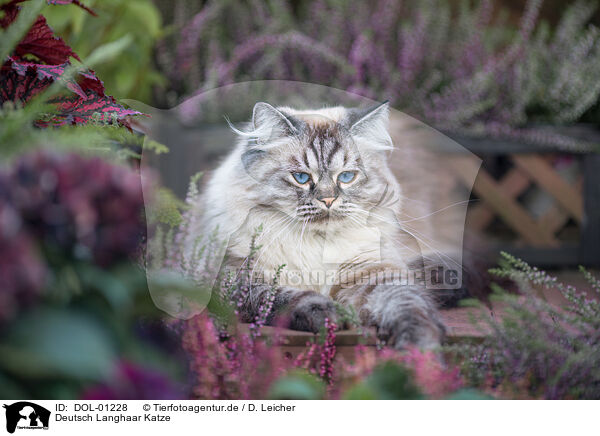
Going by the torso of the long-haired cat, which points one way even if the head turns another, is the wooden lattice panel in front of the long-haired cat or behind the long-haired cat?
behind

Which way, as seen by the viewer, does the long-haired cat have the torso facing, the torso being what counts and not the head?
toward the camera
